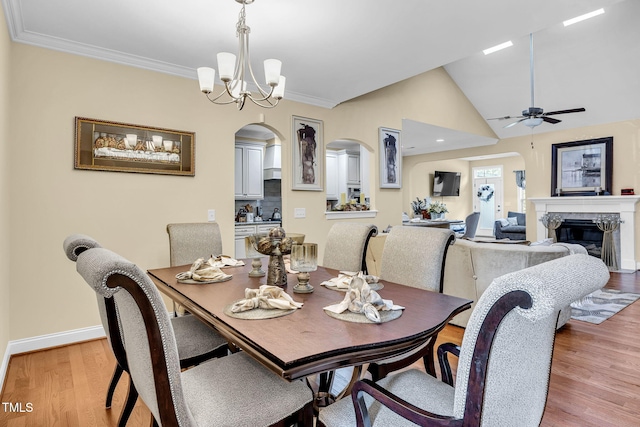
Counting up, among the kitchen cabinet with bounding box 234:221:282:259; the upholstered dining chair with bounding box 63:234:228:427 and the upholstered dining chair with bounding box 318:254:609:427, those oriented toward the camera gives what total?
1

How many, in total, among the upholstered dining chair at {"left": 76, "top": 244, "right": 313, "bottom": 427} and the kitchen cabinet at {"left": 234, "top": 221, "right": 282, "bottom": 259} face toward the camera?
1

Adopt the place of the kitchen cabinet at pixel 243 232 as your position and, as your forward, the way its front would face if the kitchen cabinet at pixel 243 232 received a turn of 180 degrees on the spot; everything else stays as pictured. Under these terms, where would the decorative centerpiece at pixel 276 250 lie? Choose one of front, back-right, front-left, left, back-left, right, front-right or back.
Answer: back

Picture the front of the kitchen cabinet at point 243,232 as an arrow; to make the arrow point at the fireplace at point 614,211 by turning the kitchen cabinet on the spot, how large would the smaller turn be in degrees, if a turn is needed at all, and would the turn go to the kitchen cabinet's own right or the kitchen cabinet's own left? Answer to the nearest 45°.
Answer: approximately 90° to the kitchen cabinet's own left

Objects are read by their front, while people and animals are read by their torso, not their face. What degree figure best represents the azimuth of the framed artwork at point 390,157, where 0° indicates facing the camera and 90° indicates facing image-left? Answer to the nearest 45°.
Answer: approximately 315°

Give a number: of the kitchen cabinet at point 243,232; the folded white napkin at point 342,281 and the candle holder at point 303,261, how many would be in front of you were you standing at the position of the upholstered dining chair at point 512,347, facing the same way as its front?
3

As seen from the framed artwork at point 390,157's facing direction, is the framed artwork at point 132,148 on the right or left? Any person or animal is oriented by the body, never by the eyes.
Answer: on its right

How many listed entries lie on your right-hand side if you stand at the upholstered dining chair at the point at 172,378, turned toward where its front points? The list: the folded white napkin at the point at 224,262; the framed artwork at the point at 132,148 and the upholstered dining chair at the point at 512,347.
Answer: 1

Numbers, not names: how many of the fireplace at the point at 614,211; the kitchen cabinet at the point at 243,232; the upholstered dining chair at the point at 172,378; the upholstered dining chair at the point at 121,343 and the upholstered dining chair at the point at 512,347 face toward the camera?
2

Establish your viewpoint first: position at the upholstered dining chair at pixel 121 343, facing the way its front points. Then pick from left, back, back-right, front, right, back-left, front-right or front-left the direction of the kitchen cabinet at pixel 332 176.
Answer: front

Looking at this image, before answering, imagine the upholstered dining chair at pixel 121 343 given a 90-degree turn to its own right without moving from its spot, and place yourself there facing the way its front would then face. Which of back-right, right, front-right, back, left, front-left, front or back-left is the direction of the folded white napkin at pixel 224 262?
left

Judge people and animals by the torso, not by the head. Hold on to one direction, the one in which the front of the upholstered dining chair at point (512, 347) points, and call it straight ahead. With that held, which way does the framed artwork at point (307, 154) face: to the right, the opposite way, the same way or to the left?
the opposite way

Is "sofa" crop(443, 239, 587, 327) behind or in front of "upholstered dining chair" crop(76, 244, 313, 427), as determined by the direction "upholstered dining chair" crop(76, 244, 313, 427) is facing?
in front

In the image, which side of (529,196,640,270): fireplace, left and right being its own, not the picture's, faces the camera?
front

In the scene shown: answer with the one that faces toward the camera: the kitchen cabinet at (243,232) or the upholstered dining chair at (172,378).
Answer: the kitchen cabinet

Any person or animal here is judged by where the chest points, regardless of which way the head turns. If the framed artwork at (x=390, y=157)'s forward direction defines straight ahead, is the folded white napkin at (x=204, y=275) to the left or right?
on its right
